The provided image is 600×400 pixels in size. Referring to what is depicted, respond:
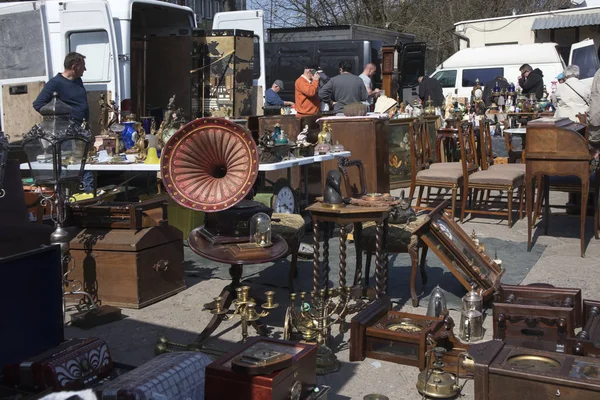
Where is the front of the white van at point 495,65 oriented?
to the viewer's left

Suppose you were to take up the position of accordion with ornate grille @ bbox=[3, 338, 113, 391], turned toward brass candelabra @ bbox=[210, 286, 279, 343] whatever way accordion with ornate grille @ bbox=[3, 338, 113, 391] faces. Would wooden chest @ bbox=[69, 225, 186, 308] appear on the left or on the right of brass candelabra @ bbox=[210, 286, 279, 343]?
left

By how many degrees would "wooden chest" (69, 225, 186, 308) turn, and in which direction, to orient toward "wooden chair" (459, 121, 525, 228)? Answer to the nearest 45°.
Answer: approximately 180°

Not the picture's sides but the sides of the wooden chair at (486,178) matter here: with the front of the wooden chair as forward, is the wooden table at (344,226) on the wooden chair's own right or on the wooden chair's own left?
on the wooden chair's own right

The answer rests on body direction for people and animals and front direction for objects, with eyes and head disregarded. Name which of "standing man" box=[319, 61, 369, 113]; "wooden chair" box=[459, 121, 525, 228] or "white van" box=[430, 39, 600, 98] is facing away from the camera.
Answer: the standing man

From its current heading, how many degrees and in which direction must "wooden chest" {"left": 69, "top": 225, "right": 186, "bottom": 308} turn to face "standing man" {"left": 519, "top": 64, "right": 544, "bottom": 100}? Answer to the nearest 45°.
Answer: approximately 180°

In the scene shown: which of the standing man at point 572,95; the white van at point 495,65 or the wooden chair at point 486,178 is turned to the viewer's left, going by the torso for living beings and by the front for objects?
the white van

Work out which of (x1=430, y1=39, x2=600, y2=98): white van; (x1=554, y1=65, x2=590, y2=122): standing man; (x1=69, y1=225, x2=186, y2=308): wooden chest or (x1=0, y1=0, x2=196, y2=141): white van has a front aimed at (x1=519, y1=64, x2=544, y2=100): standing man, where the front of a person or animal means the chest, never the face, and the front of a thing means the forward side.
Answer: (x1=554, y1=65, x2=590, y2=122): standing man

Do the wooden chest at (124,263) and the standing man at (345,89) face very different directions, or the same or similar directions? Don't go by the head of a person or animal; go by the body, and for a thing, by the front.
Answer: very different directions

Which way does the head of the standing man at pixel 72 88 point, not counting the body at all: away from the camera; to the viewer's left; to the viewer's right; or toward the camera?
to the viewer's right

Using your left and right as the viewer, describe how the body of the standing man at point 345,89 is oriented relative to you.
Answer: facing away from the viewer
